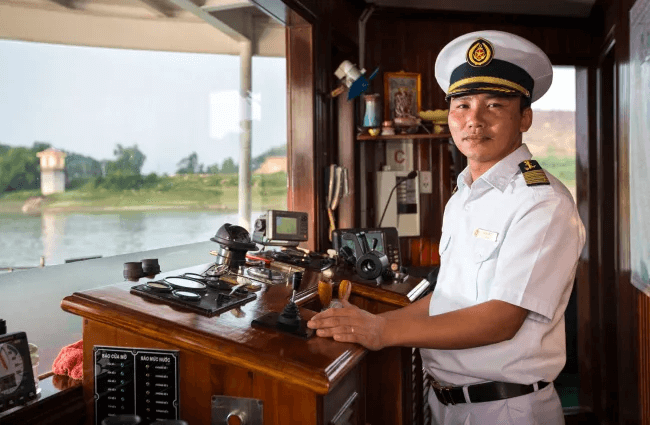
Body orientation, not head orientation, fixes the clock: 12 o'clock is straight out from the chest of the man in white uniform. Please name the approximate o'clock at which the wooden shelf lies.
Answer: The wooden shelf is roughly at 4 o'clock from the man in white uniform.

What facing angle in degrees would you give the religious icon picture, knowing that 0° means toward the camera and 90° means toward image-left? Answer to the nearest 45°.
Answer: approximately 0°

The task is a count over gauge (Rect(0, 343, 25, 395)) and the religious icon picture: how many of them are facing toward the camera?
2

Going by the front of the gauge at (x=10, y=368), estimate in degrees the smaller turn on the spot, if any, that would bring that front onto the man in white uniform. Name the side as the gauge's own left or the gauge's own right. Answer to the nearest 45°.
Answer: approximately 90° to the gauge's own left

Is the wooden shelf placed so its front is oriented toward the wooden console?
yes
